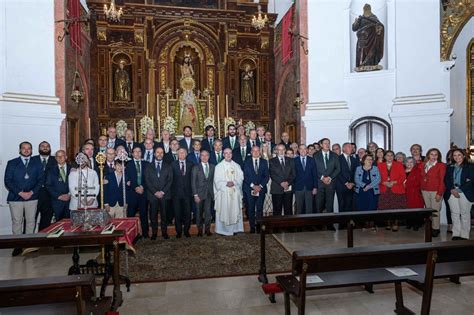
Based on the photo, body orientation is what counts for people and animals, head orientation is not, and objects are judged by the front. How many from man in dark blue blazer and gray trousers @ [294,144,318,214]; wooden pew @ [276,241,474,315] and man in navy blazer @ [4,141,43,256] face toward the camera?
2

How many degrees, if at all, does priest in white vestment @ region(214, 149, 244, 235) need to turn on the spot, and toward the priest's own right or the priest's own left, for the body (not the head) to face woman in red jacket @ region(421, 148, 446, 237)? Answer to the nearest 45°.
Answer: approximately 90° to the priest's own left

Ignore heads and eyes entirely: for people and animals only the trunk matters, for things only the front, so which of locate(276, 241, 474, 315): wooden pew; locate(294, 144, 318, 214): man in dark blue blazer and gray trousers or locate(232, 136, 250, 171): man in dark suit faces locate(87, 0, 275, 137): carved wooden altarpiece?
the wooden pew

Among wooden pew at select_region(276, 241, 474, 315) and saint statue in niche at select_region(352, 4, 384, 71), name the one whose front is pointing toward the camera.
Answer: the saint statue in niche

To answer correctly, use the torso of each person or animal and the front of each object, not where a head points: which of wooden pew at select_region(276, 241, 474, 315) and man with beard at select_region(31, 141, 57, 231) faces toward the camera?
the man with beard

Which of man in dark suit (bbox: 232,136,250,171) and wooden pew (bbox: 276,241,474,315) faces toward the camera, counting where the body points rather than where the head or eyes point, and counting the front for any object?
the man in dark suit

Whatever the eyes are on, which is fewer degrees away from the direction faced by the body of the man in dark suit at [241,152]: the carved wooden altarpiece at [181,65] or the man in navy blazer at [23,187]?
the man in navy blazer

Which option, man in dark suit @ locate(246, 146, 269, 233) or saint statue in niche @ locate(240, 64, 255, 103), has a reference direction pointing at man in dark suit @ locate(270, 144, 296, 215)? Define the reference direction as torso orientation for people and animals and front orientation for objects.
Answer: the saint statue in niche

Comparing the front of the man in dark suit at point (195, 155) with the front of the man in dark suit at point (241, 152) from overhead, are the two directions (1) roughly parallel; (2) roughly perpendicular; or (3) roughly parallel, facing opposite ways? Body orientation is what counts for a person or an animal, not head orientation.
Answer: roughly parallel

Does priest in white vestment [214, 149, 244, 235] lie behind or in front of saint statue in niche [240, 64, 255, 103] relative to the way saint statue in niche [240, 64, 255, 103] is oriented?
in front

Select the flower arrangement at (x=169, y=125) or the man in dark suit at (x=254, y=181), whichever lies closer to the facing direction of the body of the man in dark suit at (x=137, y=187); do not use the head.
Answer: the man in dark suit

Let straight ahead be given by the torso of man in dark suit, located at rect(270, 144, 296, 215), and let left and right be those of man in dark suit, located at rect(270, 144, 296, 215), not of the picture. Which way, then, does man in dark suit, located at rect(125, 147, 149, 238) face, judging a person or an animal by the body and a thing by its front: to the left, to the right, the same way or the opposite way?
the same way

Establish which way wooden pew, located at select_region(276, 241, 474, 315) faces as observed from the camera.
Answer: facing away from the viewer and to the left of the viewer

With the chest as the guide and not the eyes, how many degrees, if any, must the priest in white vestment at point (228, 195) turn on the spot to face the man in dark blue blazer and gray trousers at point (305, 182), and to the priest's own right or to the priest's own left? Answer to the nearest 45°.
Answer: approximately 90° to the priest's own left

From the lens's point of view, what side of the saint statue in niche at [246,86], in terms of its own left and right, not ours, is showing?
front

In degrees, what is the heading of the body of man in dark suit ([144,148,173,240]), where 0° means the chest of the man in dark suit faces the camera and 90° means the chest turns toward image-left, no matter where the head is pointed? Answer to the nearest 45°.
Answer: approximately 0°

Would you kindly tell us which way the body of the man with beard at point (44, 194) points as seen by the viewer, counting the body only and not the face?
toward the camera

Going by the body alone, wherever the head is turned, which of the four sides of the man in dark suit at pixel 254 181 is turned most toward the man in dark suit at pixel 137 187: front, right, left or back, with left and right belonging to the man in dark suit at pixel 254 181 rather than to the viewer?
right

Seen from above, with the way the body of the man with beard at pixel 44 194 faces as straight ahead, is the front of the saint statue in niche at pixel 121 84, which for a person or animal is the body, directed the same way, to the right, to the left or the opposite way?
the same way

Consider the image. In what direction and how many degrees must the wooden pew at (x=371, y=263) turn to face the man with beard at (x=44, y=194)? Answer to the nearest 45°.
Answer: approximately 45° to its left

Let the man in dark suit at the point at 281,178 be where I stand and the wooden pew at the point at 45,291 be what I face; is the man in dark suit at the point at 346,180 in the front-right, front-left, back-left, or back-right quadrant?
back-left

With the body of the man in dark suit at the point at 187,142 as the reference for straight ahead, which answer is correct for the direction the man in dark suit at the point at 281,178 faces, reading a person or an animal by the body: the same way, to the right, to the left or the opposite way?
the same way
